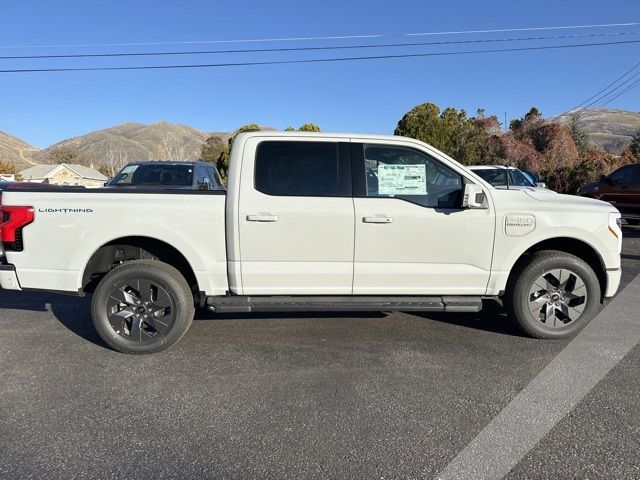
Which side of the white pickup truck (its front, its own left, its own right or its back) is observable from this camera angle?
right

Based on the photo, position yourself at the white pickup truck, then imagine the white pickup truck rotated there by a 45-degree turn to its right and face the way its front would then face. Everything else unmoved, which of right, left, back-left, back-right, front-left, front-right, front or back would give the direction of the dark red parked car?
left

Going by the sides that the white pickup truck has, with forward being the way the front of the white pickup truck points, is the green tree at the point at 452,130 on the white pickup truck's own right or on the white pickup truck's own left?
on the white pickup truck's own left
